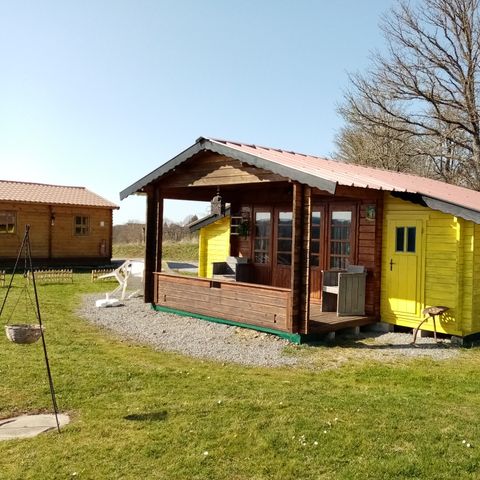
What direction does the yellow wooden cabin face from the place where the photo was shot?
facing the viewer and to the left of the viewer

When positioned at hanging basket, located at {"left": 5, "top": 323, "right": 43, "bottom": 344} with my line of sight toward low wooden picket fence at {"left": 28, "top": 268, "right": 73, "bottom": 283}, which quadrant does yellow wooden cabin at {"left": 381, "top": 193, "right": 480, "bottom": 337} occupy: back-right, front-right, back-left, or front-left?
front-right

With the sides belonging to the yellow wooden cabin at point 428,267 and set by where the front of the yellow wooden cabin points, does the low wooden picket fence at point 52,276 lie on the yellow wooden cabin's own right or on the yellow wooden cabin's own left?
on the yellow wooden cabin's own right

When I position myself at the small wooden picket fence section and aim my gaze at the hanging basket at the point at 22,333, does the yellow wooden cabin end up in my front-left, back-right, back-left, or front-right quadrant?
front-left

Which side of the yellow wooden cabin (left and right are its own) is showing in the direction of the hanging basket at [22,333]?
front

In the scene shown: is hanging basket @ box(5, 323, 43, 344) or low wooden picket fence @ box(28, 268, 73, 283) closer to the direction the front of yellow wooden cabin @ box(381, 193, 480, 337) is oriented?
the hanging basket
